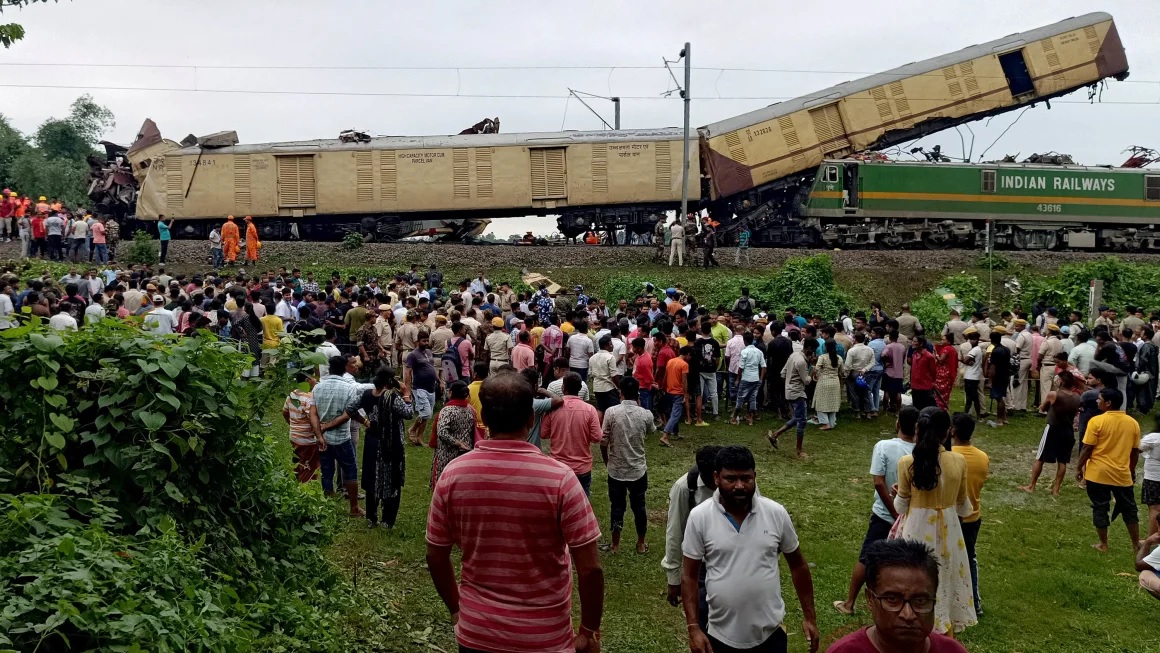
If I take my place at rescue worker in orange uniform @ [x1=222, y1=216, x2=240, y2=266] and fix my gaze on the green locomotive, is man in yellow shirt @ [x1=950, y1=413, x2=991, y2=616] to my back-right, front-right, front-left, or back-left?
front-right

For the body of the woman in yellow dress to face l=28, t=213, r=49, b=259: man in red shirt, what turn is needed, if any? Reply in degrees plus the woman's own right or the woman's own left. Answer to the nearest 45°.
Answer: approximately 45° to the woman's own left

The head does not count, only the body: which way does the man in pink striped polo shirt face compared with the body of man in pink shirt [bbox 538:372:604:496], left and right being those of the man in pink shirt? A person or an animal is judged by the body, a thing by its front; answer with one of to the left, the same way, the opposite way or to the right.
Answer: the same way

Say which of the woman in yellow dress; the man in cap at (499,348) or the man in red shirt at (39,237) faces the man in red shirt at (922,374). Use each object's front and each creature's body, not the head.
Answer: the woman in yellow dress

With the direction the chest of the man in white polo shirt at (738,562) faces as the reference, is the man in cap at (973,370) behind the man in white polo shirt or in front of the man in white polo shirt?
behind

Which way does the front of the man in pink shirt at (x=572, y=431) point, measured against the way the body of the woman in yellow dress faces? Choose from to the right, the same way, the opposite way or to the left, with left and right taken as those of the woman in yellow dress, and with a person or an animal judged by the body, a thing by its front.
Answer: the same way

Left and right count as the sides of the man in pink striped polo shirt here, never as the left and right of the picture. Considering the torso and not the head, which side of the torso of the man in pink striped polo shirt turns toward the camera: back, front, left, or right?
back

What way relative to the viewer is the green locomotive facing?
to the viewer's left

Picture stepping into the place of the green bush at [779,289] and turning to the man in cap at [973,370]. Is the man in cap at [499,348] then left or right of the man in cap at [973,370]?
right

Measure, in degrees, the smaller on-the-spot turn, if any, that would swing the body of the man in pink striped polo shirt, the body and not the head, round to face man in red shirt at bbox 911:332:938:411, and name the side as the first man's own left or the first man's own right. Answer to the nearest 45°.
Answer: approximately 45° to the first man's own right

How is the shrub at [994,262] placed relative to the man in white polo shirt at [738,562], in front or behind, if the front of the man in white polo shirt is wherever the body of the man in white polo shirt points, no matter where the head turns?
behind

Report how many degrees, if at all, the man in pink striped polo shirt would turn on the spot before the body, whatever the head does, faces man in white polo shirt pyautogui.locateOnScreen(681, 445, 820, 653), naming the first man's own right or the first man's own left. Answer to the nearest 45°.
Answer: approximately 45° to the first man's own right

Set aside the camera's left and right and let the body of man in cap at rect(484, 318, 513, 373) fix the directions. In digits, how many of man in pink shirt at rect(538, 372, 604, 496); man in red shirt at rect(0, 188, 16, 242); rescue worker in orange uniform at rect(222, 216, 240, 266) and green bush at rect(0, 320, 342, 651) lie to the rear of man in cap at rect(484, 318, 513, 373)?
2

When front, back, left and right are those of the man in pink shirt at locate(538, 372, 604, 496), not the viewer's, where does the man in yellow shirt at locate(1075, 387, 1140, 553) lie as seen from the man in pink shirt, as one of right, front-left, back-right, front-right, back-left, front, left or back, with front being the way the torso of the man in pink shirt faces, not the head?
right

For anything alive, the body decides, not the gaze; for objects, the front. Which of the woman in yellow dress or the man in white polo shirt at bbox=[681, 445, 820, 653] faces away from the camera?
the woman in yellow dress

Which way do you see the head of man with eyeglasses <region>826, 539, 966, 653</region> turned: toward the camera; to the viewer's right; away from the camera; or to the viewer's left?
toward the camera

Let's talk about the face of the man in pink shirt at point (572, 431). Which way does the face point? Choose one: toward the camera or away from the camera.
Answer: away from the camera
